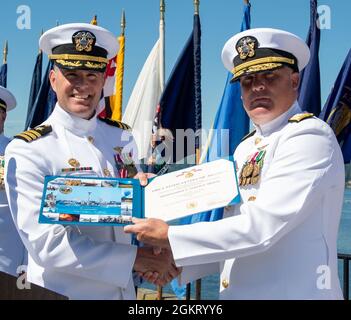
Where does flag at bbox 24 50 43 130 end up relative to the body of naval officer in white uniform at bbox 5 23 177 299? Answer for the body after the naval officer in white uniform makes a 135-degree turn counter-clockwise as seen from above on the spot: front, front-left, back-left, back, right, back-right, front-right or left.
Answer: front

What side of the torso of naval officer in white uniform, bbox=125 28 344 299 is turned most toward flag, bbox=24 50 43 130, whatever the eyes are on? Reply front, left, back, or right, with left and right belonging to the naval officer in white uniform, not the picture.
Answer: right

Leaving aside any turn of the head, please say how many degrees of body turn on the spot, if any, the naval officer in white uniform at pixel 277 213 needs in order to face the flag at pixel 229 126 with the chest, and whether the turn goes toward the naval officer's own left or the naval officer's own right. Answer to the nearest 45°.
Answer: approximately 135° to the naval officer's own right

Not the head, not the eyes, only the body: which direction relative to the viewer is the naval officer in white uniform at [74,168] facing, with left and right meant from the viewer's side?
facing the viewer and to the right of the viewer

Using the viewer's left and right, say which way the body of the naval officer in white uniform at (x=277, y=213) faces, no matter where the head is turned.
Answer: facing the viewer and to the left of the viewer

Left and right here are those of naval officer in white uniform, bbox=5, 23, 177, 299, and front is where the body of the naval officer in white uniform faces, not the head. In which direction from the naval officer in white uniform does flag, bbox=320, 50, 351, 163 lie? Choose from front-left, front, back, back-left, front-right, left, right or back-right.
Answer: left

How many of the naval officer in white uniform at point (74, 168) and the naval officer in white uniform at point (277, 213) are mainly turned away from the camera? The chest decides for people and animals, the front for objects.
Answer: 0

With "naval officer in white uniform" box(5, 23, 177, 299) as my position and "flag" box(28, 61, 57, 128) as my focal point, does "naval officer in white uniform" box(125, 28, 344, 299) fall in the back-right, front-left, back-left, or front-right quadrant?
back-right

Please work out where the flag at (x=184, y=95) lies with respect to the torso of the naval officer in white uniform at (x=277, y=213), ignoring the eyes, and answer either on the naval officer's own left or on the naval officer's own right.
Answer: on the naval officer's own right

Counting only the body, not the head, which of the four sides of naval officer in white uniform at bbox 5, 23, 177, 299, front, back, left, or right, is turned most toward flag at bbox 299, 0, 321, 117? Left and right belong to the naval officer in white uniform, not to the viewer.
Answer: left

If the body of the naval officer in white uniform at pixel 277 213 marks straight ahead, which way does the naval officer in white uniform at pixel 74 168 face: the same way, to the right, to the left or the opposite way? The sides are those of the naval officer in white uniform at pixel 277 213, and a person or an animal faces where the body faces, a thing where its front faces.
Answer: to the left

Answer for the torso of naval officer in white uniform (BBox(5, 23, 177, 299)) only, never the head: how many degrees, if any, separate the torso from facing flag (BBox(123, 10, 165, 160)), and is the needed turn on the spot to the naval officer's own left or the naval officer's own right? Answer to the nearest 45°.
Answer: approximately 135° to the naval officer's own left

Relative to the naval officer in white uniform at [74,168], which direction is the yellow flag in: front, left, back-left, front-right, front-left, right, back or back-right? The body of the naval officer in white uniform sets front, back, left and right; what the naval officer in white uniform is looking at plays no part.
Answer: back-left

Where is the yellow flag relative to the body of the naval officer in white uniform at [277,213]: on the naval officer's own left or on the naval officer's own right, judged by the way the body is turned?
on the naval officer's own right

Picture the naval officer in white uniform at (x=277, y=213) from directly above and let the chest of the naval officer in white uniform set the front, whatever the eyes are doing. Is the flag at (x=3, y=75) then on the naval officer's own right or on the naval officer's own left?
on the naval officer's own right

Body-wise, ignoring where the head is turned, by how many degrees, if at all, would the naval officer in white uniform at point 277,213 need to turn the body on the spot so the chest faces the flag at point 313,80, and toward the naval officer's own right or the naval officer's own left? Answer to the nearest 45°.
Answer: approximately 135° to the naval officer's own right
